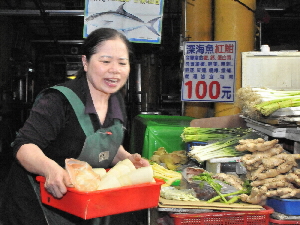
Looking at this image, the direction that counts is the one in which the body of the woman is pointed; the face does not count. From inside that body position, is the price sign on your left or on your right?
on your left

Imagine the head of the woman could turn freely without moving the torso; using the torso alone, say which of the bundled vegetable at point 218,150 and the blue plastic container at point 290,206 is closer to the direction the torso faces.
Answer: the blue plastic container

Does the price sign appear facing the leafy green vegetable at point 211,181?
yes

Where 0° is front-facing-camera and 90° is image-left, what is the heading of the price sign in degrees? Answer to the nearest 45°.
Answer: approximately 0°

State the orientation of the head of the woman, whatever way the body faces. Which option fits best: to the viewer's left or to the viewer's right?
to the viewer's right

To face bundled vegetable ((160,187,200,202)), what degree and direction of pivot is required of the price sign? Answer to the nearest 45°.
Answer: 0° — it already faces it

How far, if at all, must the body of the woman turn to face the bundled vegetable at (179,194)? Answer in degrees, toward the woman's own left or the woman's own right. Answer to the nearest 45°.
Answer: approximately 45° to the woman's own left

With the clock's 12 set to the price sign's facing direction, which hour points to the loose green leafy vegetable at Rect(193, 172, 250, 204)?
The loose green leafy vegetable is roughly at 12 o'clock from the price sign.

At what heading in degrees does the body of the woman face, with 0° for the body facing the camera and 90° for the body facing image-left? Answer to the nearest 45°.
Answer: approximately 315°

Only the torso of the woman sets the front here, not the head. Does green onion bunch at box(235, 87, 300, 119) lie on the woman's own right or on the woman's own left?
on the woman's own left
